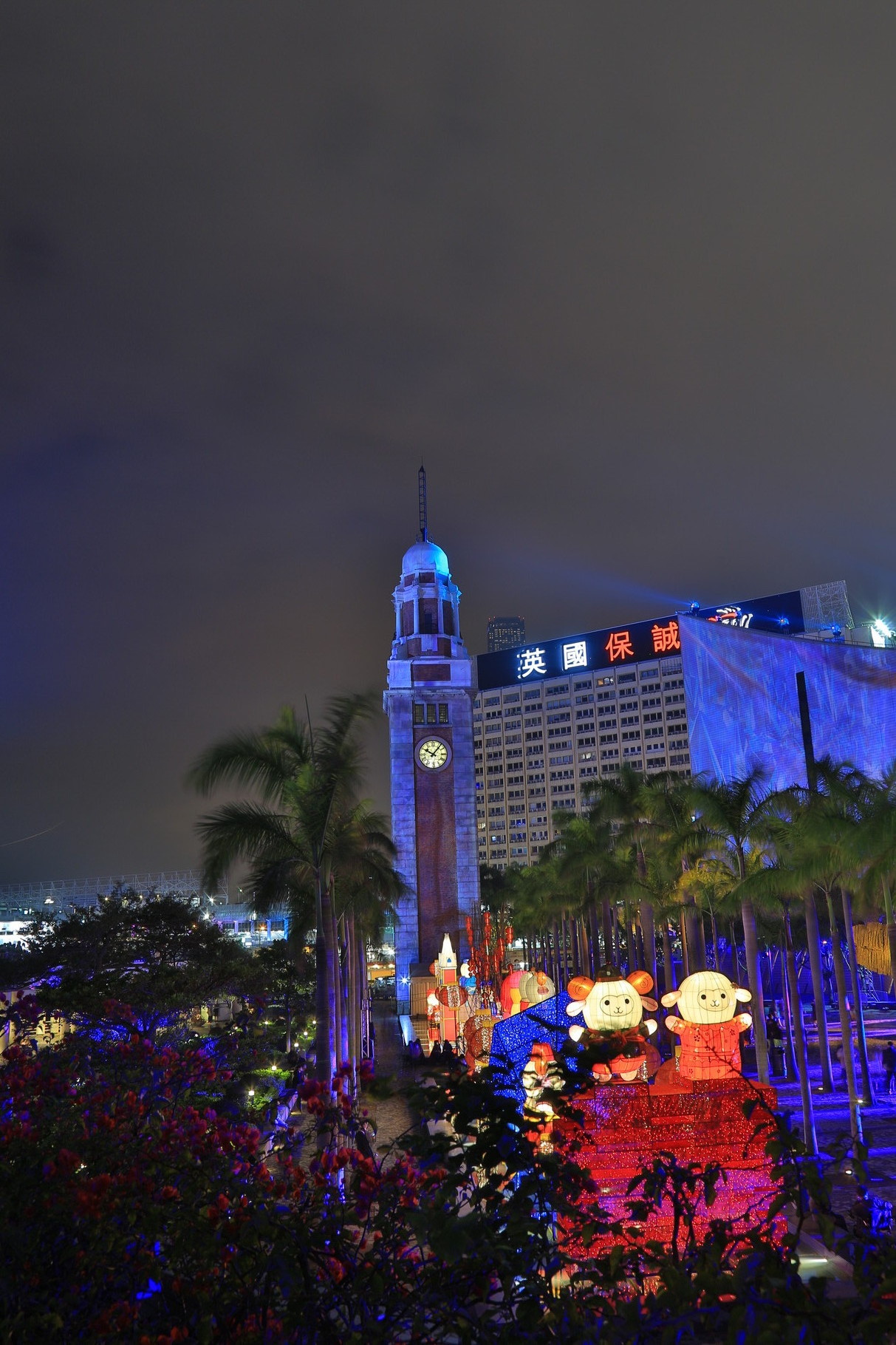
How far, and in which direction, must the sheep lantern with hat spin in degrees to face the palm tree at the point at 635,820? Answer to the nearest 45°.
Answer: approximately 180°

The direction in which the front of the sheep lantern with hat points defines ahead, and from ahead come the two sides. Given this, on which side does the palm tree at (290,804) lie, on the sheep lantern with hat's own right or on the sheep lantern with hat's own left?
on the sheep lantern with hat's own right

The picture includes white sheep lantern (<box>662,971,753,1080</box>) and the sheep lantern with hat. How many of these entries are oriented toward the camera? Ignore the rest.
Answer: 2

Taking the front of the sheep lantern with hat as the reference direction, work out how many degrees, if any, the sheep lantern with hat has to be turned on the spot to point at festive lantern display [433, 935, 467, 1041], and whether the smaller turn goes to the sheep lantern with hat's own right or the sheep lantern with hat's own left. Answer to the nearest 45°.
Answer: approximately 180°

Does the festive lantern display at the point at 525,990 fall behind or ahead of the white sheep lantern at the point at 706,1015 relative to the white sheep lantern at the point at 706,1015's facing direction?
behind

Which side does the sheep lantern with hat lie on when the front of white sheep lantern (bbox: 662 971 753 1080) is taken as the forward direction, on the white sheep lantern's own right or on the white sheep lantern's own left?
on the white sheep lantern's own right

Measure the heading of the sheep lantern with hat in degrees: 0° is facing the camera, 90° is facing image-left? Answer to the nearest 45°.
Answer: approximately 0°

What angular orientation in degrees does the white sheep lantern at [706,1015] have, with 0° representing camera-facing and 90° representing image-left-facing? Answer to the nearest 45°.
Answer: approximately 0°

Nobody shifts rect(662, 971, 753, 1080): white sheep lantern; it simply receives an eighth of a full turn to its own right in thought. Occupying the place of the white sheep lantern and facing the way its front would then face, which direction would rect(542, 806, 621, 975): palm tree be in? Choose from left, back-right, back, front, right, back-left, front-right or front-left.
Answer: back-right
